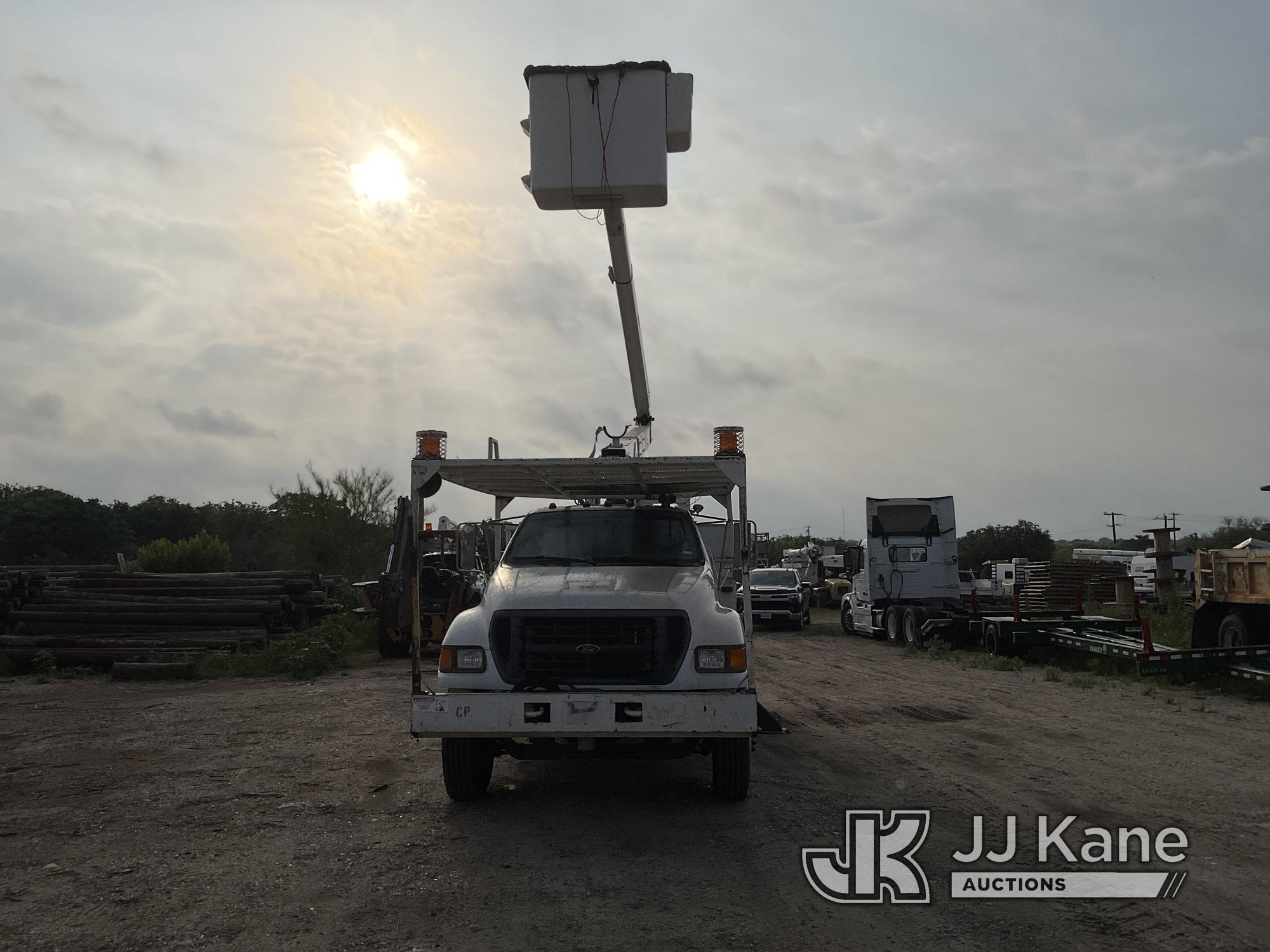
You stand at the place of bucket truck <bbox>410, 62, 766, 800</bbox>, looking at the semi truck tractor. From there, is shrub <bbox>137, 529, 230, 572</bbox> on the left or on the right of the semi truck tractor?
left

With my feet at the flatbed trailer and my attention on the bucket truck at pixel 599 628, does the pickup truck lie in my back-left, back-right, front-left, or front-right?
back-right

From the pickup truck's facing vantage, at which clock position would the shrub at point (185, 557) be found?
The shrub is roughly at 3 o'clock from the pickup truck.

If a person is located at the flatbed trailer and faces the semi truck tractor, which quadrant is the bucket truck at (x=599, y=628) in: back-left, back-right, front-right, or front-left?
back-left

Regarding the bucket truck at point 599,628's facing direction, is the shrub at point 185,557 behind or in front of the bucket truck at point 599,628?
behind

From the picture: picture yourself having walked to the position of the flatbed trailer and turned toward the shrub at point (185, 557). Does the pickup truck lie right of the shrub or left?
right

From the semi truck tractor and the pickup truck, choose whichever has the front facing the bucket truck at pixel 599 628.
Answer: the pickup truck
